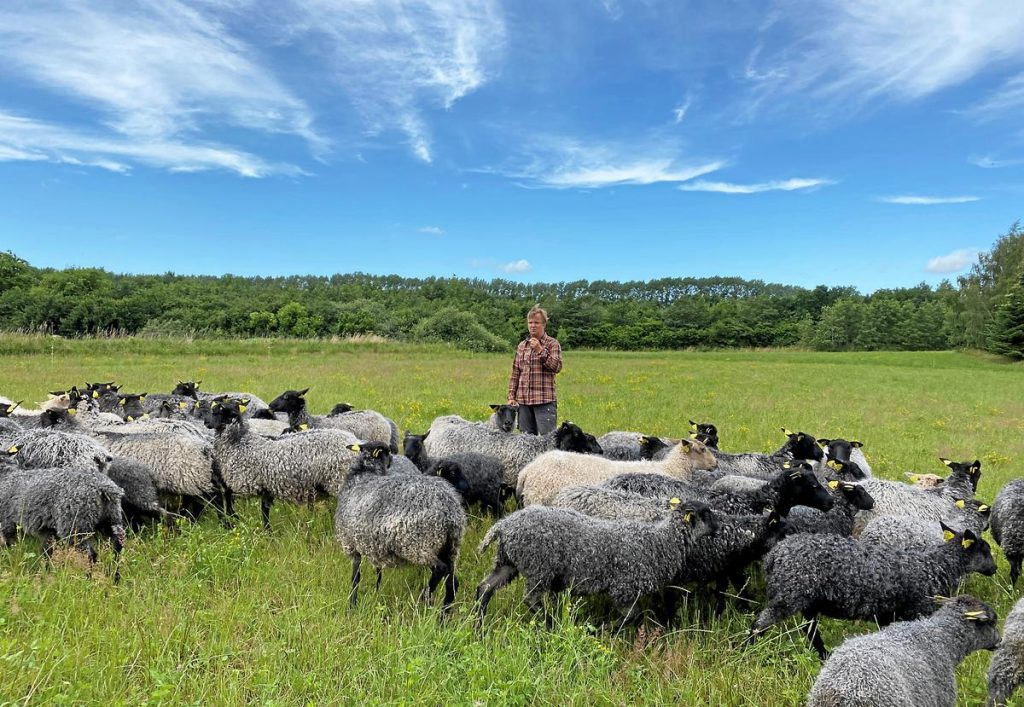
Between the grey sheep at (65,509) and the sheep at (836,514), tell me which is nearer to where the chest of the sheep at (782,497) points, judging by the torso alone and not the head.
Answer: the sheep

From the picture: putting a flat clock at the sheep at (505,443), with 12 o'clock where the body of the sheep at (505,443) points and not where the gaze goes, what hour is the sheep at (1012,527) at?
the sheep at (1012,527) is roughly at 1 o'clock from the sheep at (505,443).

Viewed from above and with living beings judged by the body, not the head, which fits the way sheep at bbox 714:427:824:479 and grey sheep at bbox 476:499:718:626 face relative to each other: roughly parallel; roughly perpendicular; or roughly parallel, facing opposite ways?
roughly parallel

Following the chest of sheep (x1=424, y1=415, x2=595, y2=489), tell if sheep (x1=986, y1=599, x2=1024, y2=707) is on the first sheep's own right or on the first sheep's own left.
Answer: on the first sheep's own right

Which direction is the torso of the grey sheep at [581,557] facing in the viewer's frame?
to the viewer's right

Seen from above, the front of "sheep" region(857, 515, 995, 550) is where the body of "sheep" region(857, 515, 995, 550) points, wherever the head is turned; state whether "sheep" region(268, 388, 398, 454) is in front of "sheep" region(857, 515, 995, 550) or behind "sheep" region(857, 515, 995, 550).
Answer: behind

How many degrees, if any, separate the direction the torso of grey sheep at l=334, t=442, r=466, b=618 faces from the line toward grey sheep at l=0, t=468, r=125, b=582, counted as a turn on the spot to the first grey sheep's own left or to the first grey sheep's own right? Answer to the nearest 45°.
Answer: approximately 45° to the first grey sheep's own left

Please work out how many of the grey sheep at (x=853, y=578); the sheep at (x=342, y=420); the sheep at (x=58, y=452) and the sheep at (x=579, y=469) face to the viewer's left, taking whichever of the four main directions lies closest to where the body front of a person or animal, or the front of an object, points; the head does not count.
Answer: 2

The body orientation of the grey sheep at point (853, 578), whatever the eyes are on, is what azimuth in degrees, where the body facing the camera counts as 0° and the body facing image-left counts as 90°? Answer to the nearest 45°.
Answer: approximately 270°

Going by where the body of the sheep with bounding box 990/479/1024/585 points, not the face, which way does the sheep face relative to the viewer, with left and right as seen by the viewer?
facing to the right of the viewer

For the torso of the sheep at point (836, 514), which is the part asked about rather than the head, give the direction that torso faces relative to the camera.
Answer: to the viewer's right

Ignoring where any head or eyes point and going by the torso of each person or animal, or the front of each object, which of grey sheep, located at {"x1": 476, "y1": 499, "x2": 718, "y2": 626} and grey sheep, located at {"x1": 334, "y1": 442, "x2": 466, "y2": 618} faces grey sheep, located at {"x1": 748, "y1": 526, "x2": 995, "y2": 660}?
grey sheep, located at {"x1": 476, "y1": 499, "x2": 718, "y2": 626}

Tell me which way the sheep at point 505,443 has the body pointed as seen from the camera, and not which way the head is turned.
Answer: to the viewer's right

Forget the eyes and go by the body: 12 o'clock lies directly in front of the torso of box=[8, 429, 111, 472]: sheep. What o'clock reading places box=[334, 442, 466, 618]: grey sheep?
The grey sheep is roughly at 8 o'clock from the sheep.

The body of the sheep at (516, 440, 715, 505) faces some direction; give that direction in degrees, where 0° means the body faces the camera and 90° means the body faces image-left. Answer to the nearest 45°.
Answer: approximately 270°

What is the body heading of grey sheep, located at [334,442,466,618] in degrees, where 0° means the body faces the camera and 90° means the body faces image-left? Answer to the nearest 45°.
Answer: approximately 135°

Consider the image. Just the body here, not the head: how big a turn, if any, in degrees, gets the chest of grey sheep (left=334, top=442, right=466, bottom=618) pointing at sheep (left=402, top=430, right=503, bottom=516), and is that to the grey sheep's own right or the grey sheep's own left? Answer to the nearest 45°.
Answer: approximately 45° to the grey sheep's own right

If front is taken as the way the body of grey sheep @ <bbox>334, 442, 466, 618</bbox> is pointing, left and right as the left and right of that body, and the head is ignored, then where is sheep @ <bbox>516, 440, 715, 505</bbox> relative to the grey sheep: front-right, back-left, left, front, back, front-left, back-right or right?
right

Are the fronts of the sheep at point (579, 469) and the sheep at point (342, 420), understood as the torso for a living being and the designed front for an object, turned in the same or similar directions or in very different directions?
very different directions

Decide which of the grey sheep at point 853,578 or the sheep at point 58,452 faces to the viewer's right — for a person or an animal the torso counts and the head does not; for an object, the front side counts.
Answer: the grey sheep

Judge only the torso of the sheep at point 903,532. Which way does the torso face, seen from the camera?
to the viewer's right
